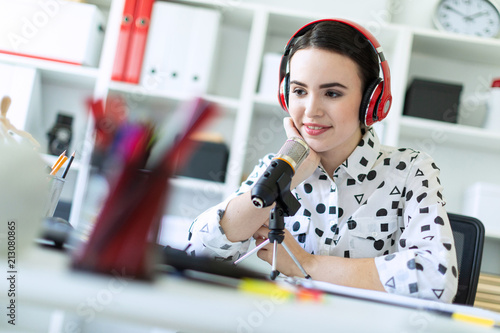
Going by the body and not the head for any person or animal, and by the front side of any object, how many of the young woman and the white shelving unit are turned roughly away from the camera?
0

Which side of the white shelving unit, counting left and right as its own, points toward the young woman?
front

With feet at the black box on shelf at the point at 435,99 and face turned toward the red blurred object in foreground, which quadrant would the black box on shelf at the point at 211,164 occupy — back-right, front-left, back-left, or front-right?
front-right

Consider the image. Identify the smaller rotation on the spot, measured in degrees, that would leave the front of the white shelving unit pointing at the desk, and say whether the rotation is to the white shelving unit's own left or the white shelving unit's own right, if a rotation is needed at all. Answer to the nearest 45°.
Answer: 0° — it already faces it

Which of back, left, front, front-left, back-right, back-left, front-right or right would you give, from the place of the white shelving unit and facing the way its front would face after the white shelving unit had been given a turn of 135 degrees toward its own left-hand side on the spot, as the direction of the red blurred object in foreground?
back-right

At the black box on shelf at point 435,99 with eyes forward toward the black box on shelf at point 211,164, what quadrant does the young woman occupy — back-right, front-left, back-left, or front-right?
front-left

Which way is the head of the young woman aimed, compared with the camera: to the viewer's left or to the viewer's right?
to the viewer's left

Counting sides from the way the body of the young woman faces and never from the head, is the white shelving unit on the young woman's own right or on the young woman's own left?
on the young woman's own right

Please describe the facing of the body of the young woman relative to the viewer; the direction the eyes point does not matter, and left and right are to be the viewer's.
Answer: facing the viewer and to the left of the viewer

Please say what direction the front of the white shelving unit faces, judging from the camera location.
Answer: facing the viewer
